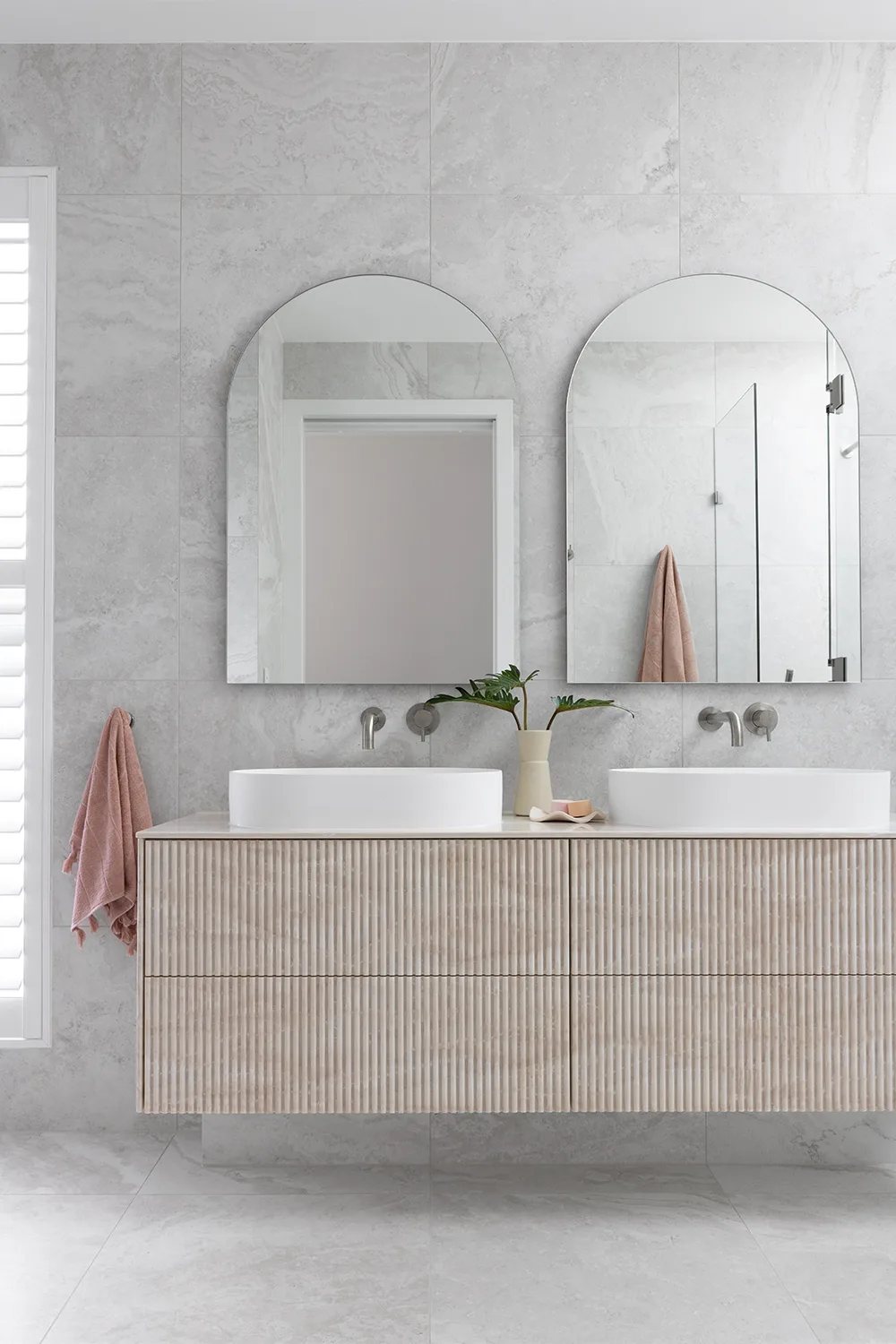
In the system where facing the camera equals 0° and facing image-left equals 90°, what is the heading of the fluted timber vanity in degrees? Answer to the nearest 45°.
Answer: approximately 0°

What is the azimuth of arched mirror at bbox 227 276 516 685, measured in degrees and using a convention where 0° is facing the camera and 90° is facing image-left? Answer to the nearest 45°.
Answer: approximately 0°

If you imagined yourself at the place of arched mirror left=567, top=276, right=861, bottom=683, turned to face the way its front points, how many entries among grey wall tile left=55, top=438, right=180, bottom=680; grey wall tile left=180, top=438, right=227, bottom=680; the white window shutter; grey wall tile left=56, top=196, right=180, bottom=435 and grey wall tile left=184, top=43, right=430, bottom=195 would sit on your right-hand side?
5
